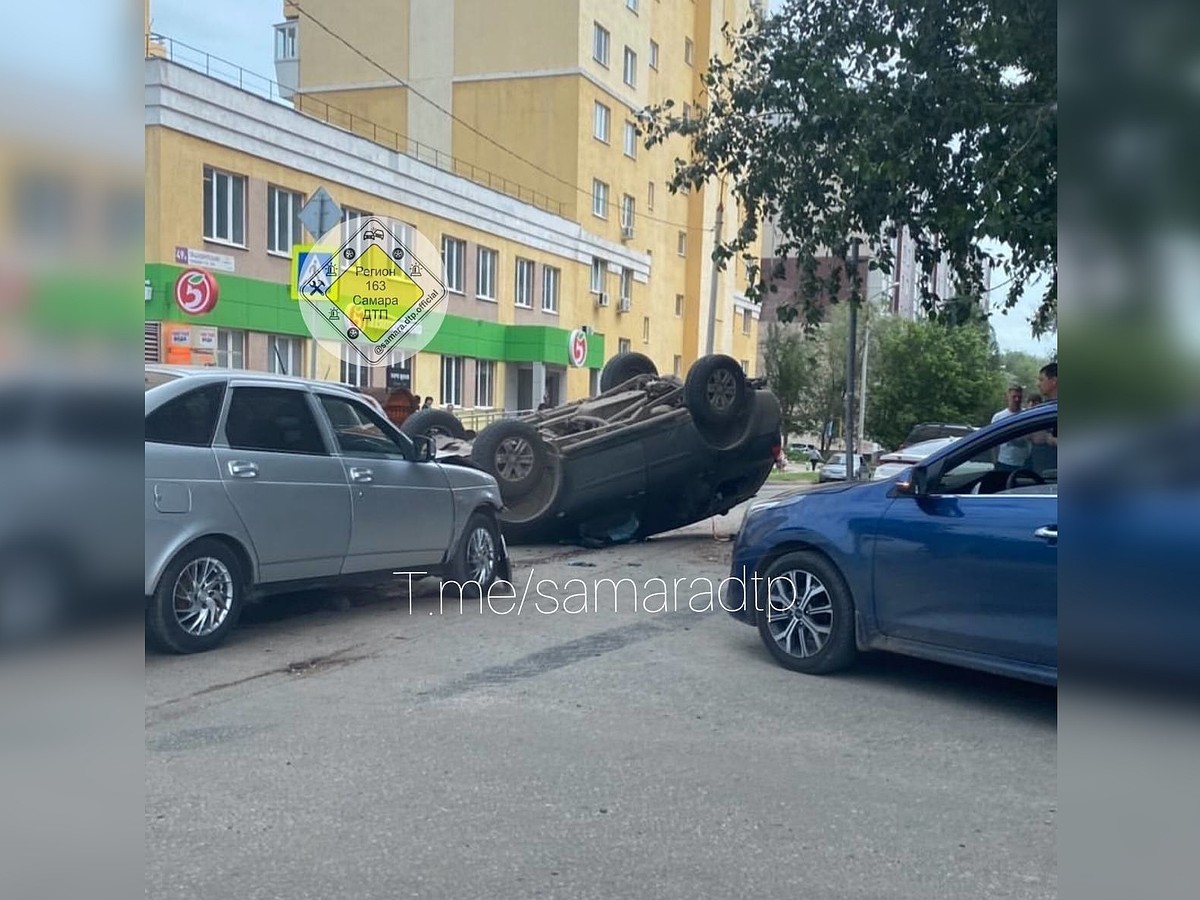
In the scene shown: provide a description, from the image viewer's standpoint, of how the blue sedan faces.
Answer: facing away from the viewer and to the left of the viewer

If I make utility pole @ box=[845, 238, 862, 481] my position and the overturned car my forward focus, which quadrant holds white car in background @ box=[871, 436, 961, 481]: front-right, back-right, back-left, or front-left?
back-left

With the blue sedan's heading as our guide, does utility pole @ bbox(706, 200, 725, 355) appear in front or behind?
in front
